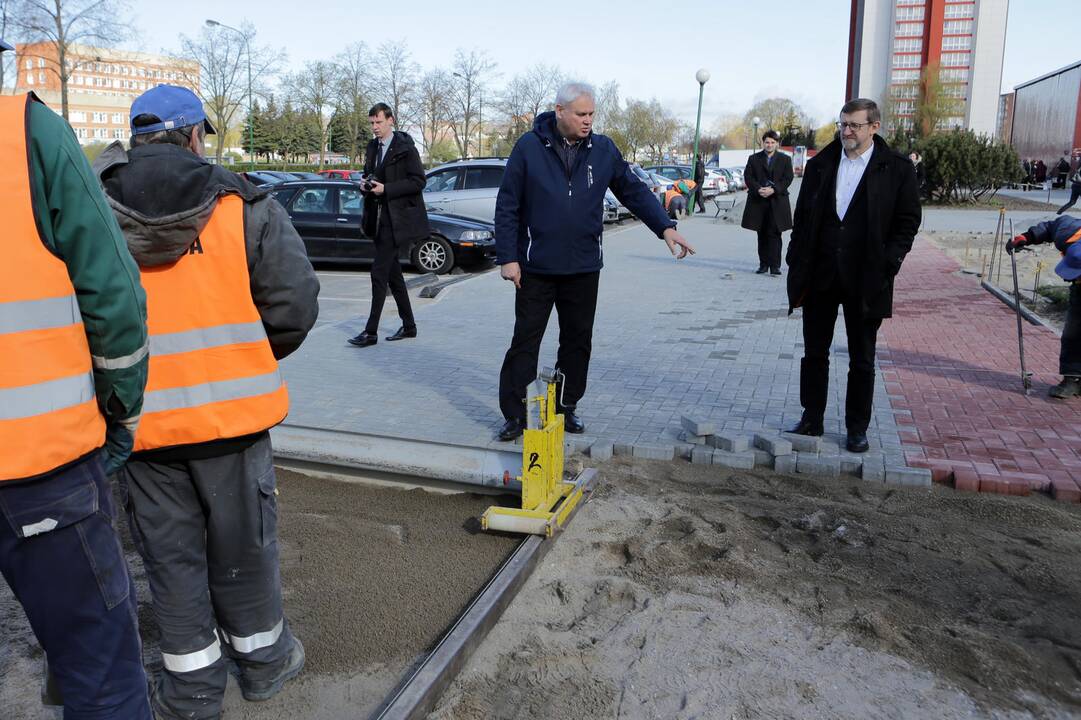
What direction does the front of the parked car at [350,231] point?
to the viewer's right

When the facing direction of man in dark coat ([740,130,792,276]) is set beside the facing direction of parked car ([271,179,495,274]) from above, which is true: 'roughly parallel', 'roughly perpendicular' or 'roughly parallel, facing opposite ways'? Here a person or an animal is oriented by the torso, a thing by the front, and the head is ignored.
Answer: roughly perpendicular

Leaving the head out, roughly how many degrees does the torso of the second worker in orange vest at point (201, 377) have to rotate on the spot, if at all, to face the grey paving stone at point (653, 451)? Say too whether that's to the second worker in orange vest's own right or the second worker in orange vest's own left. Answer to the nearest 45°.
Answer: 0° — they already face it

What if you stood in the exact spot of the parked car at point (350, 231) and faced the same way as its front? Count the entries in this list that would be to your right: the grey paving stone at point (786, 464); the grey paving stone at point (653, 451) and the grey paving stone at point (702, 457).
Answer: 3

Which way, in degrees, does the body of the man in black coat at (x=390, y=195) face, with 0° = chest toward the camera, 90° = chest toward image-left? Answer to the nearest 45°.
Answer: approximately 45°

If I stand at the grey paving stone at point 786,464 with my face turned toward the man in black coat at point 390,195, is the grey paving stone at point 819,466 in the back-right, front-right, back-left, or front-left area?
back-right

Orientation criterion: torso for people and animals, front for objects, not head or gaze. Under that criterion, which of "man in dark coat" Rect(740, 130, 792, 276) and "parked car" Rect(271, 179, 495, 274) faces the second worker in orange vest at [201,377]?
the man in dark coat

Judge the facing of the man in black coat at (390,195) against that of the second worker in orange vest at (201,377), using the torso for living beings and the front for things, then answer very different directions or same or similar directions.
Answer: very different directions

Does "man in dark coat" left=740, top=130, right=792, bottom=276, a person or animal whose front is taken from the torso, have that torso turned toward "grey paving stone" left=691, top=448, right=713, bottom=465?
yes

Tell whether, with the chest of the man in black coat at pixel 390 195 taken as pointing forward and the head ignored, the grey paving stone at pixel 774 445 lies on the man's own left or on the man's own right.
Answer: on the man's own left

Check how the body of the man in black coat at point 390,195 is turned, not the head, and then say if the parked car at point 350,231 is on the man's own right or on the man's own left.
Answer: on the man's own right

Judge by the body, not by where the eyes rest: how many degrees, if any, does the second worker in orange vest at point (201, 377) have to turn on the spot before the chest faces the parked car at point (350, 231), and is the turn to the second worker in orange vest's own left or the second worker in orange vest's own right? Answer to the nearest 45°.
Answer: approximately 45° to the second worker in orange vest's own left
